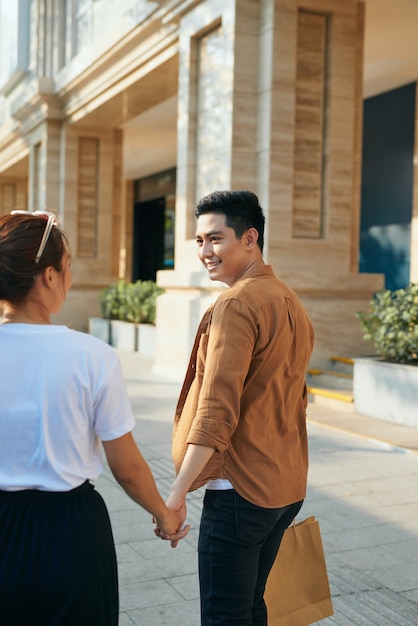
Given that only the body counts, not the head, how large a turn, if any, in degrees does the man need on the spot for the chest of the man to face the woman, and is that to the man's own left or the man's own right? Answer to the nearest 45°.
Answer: approximately 90° to the man's own left

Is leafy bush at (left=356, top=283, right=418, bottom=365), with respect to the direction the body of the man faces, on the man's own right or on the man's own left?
on the man's own right

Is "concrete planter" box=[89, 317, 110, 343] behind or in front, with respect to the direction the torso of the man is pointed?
in front

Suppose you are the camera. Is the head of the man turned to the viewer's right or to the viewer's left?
to the viewer's left

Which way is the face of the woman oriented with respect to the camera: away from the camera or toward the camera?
away from the camera

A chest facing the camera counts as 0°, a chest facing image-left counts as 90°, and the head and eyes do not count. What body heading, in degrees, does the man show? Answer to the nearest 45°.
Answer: approximately 135°
